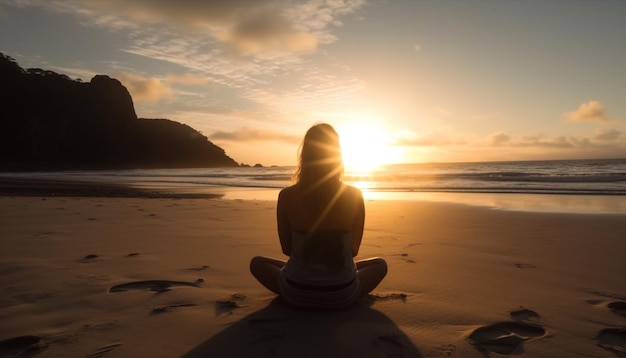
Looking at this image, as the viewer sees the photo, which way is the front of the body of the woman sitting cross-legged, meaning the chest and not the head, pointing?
away from the camera

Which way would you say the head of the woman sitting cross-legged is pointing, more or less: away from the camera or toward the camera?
away from the camera
